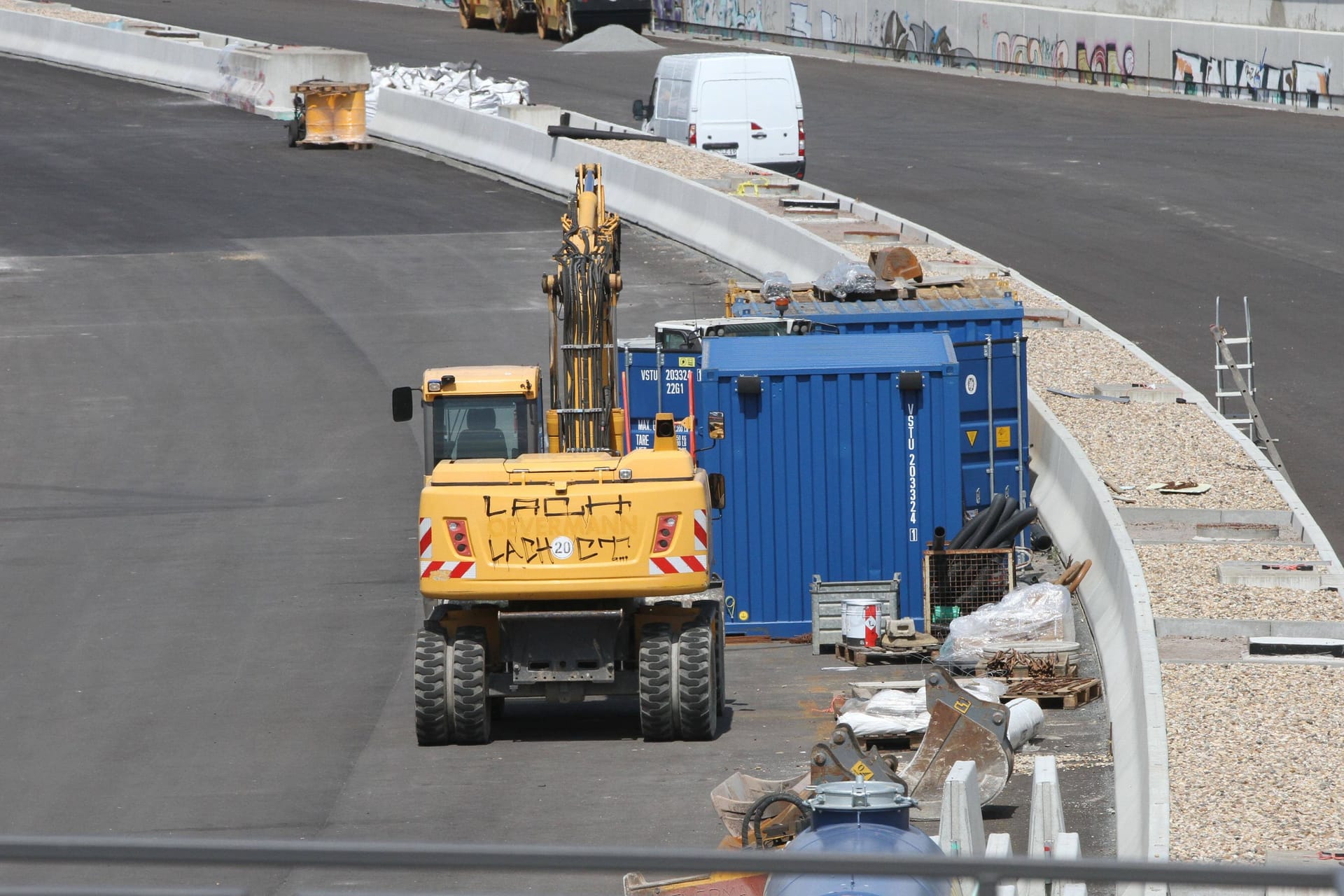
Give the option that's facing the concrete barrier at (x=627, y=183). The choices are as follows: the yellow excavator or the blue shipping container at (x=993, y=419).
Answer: the yellow excavator

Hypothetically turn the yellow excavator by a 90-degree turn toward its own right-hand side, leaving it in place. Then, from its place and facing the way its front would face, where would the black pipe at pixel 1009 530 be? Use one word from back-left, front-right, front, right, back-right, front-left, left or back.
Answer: front-left

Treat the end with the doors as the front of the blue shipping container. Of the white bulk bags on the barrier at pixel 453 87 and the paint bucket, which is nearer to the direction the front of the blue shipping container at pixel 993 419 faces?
the paint bucket

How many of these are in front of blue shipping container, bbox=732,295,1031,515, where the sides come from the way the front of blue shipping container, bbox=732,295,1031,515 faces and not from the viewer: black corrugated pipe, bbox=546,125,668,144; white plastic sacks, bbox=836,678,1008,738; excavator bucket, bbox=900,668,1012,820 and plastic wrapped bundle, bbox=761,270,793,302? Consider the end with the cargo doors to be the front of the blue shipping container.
2

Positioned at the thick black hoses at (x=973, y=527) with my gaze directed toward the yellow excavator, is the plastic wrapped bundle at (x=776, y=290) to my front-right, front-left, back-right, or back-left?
back-right

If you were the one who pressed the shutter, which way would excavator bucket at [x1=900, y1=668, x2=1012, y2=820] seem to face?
facing to the left of the viewer

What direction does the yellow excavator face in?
away from the camera

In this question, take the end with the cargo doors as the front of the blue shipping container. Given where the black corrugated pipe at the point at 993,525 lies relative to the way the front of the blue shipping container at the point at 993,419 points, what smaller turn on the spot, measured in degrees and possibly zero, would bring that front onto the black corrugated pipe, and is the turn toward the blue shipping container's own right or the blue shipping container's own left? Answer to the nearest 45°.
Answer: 0° — it already faces it

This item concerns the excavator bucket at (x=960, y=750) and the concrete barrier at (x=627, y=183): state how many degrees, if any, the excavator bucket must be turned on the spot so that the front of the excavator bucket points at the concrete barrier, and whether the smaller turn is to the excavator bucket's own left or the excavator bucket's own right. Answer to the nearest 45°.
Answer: approximately 90° to the excavator bucket's own right

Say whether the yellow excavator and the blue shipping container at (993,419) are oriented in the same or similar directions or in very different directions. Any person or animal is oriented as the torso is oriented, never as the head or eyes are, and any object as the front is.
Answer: very different directions

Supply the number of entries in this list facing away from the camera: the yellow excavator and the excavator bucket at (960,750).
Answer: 1

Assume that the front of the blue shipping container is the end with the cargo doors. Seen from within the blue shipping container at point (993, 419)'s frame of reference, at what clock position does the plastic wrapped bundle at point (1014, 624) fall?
The plastic wrapped bundle is roughly at 12 o'clock from the blue shipping container.

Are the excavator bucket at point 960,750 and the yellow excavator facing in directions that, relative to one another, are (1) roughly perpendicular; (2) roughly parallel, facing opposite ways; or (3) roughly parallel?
roughly perpendicular
